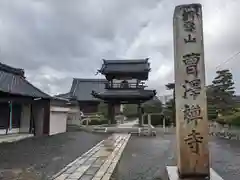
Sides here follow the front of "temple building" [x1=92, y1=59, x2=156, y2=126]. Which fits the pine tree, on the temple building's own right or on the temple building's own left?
on the temple building's own left

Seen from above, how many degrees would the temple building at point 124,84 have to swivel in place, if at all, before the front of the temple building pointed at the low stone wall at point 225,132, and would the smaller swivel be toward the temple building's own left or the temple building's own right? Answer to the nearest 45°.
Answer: approximately 45° to the temple building's own left

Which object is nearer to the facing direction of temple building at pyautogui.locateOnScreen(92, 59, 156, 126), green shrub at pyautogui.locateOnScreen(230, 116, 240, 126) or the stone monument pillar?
the stone monument pillar

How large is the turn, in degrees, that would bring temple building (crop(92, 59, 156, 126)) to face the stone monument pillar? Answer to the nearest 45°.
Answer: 0° — it already faces it

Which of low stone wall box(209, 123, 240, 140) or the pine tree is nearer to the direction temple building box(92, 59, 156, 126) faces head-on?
the low stone wall

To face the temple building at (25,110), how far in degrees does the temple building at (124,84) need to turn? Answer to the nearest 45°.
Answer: approximately 45° to its right

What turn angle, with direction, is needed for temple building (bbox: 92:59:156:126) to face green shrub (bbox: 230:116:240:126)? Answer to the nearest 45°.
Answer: approximately 45° to its left

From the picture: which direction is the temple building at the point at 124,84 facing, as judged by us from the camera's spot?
facing the viewer

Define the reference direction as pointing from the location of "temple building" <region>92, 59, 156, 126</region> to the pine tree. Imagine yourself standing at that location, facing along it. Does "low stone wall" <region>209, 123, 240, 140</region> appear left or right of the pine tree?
right

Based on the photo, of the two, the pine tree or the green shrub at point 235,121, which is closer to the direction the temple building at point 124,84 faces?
the green shrub
